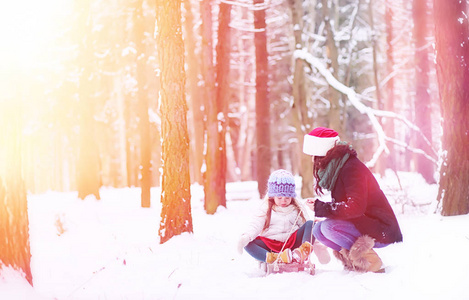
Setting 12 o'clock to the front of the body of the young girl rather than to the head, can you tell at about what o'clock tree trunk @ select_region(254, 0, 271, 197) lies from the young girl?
The tree trunk is roughly at 6 o'clock from the young girl.

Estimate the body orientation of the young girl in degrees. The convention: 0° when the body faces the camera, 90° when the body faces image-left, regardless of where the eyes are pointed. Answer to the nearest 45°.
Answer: approximately 0°

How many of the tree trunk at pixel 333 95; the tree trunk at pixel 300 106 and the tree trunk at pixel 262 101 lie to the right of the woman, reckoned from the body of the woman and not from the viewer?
3

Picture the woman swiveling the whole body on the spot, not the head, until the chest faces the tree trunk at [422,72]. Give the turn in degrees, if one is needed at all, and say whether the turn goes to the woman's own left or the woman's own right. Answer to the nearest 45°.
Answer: approximately 90° to the woman's own right

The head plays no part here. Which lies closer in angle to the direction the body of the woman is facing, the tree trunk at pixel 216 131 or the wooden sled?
the wooden sled

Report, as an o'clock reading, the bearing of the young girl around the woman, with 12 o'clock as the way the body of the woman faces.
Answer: The young girl is roughly at 1 o'clock from the woman.

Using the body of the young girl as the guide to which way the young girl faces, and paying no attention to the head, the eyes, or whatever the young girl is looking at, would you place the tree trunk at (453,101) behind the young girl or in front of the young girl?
behind

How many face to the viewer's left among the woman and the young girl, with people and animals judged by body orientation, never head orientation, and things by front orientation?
1

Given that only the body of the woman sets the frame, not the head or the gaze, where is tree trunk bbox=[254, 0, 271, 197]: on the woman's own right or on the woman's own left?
on the woman's own right

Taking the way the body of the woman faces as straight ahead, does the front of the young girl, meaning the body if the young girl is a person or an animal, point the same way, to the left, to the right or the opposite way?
to the left

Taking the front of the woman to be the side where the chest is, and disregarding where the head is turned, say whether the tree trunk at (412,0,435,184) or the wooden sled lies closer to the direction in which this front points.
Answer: the wooden sled

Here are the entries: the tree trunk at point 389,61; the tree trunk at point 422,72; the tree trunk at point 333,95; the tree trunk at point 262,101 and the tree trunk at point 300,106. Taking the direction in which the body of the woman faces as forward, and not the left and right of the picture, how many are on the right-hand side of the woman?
5

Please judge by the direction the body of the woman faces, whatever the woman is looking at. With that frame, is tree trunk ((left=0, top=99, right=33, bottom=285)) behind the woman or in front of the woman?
in front

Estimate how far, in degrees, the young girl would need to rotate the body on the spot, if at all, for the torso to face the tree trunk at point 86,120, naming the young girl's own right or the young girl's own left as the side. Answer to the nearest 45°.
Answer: approximately 135° to the young girl's own right

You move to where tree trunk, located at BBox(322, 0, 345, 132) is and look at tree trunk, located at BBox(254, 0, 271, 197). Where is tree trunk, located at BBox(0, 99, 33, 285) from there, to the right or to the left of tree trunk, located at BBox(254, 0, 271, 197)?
left

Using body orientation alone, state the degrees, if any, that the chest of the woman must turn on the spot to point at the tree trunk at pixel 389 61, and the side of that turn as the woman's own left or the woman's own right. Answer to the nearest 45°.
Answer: approximately 90° to the woman's own right

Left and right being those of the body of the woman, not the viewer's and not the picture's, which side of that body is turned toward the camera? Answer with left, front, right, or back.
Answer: left
